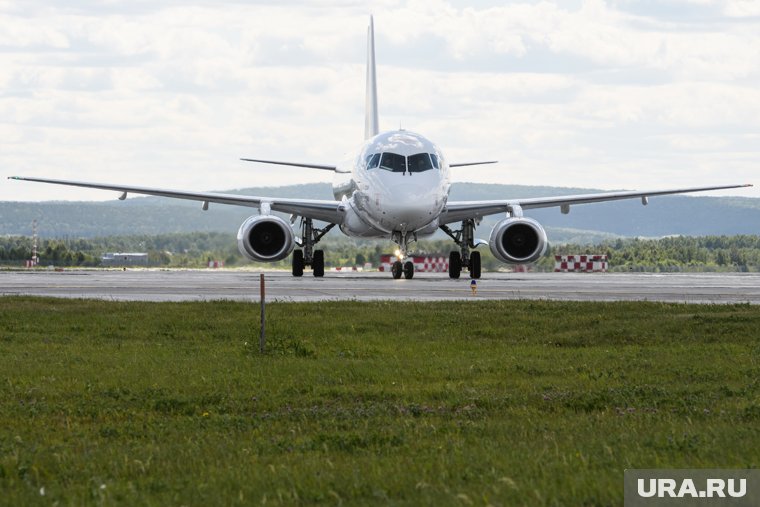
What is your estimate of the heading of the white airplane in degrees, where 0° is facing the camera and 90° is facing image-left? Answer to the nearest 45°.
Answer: approximately 0°
